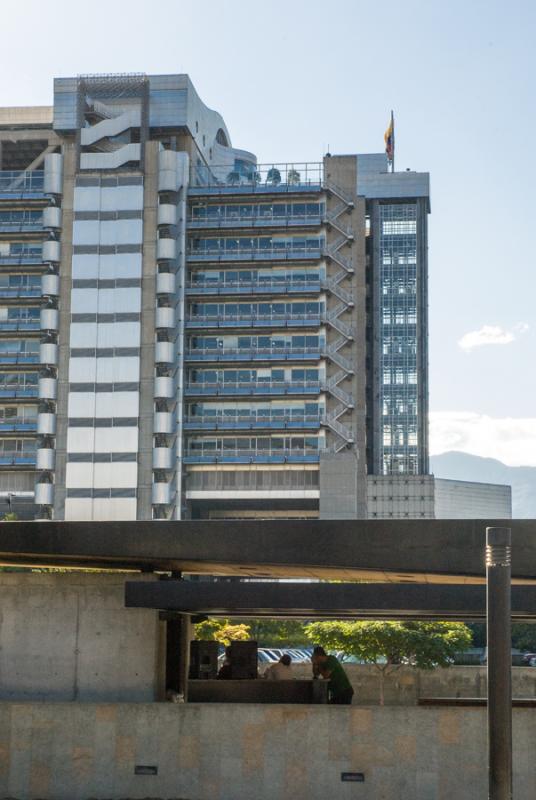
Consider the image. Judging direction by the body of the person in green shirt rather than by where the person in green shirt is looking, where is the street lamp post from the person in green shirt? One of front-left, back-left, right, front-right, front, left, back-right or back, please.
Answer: left

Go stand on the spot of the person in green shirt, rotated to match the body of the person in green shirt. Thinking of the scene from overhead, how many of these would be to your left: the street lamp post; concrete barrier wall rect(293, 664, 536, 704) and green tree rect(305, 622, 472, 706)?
1

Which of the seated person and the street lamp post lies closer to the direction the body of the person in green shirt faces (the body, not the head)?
the seated person

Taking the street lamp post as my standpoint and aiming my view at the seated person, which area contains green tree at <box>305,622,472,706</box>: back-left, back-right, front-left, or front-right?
front-right

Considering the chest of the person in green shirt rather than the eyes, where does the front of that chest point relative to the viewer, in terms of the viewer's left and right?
facing to the left of the viewer

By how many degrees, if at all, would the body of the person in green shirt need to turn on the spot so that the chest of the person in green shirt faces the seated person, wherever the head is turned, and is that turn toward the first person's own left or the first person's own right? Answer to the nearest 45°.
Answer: approximately 45° to the first person's own right

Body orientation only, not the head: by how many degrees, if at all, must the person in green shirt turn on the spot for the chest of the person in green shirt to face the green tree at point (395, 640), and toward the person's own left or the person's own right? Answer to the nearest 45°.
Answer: approximately 90° to the person's own right
